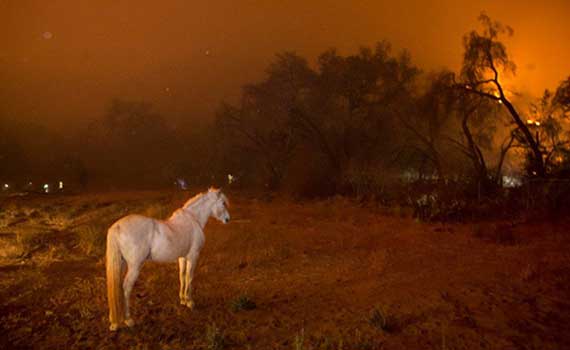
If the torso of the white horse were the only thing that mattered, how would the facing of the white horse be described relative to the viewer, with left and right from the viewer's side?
facing away from the viewer and to the right of the viewer

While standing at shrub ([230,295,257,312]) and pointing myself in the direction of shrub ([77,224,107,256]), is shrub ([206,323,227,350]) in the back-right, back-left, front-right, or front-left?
back-left

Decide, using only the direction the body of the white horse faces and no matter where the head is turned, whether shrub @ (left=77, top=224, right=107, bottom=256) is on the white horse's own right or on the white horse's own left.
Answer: on the white horse's own left

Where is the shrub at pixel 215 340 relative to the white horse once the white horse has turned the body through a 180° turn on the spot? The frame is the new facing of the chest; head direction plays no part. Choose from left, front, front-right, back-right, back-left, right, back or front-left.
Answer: left
